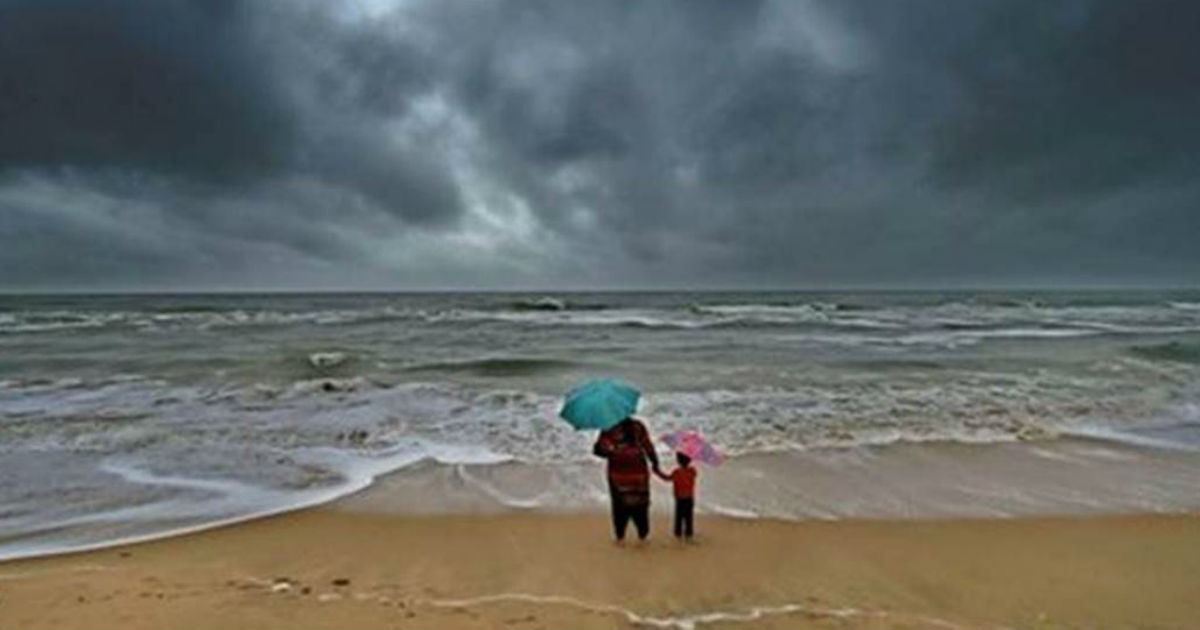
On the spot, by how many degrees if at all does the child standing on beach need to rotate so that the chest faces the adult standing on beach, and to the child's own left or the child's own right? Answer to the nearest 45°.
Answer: approximately 90° to the child's own left

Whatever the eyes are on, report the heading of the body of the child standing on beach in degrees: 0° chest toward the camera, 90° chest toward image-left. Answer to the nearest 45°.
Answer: approximately 180°
